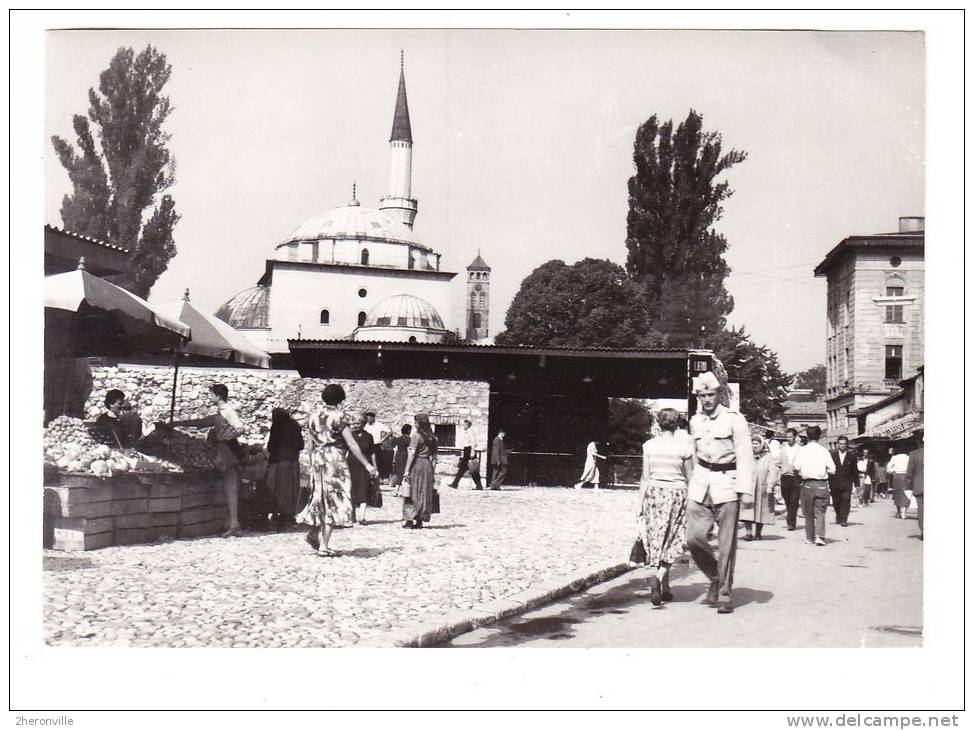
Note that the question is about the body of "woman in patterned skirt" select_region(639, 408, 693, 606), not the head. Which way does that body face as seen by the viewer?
away from the camera

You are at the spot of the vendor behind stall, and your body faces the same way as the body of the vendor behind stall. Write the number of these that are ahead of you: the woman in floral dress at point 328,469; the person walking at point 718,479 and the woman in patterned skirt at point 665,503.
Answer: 3

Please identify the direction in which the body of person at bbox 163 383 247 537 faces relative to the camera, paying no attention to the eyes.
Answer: to the viewer's left

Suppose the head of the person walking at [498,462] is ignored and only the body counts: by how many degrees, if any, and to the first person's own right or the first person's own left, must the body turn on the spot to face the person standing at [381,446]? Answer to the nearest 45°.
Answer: approximately 135° to the first person's own right

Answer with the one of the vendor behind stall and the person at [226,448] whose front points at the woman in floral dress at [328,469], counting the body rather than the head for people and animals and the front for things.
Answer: the vendor behind stall

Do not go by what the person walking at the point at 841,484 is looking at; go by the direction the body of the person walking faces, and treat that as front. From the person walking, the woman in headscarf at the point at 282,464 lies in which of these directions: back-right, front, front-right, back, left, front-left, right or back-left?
front-right

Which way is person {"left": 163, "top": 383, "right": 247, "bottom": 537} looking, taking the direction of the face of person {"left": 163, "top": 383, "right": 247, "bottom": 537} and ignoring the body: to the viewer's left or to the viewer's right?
to the viewer's left

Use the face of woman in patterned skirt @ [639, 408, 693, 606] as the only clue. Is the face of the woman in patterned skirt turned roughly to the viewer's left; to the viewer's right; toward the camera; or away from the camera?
away from the camera

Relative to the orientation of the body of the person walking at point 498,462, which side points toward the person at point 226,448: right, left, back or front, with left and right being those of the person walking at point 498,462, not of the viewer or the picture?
right

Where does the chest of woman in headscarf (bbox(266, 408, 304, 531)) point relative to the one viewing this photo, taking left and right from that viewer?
facing away from the viewer and to the left of the viewer
